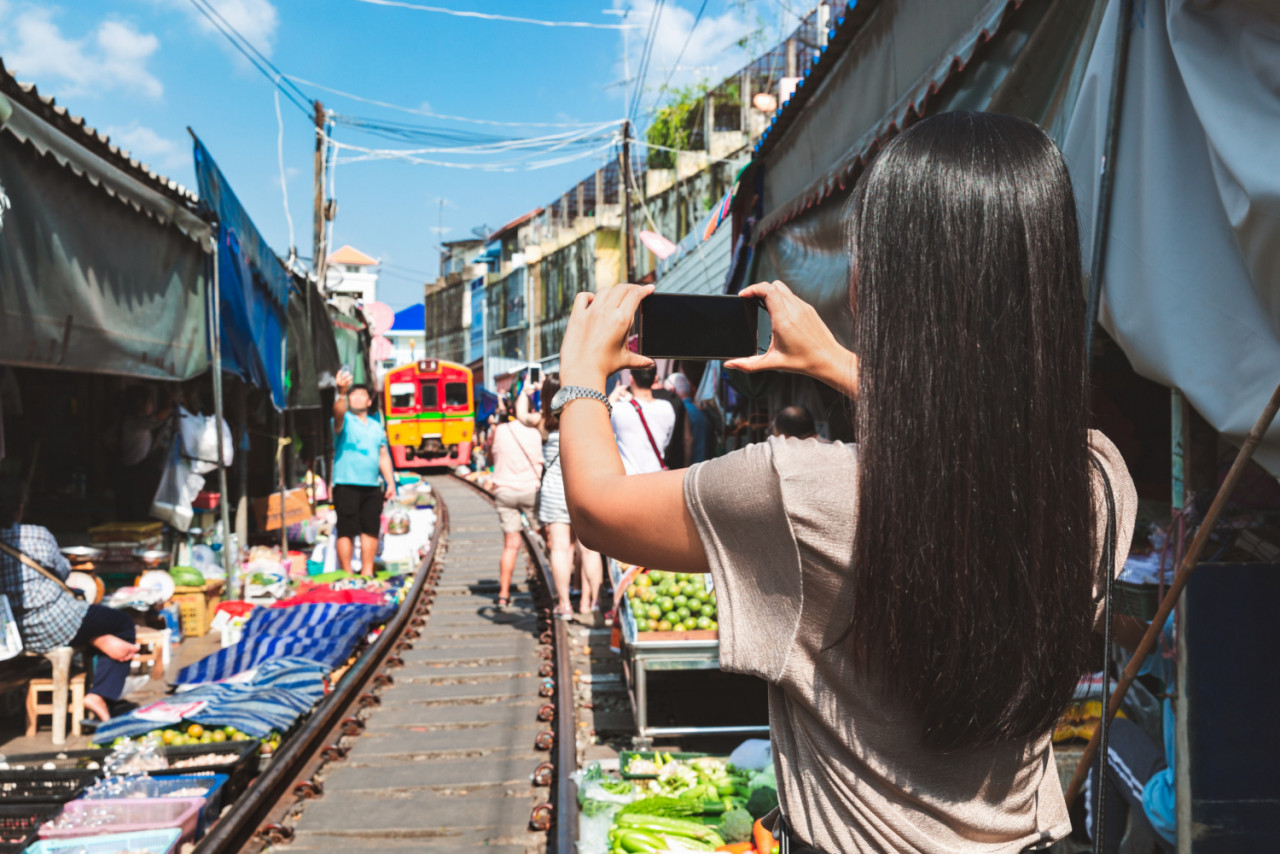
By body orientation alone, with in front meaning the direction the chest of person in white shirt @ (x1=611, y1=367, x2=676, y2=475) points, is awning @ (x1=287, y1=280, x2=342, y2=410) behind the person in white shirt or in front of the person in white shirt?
in front

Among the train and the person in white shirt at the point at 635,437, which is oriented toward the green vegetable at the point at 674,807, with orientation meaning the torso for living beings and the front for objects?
the train

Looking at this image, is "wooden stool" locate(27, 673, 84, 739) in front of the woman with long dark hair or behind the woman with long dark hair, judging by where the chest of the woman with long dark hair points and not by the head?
in front

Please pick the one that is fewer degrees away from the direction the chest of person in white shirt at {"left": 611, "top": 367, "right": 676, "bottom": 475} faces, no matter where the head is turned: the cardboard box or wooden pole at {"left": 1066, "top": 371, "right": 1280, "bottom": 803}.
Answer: the cardboard box

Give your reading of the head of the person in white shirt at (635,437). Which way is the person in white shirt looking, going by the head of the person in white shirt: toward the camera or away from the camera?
away from the camera

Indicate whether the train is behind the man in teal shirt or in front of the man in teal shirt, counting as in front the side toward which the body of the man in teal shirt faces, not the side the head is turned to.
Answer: behind

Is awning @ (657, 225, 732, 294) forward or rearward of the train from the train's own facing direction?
forward

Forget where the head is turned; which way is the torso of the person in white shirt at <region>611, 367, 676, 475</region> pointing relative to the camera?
away from the camera

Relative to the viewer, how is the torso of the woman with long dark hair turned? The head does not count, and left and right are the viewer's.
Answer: facing away from the viewer and to the left of the viewer

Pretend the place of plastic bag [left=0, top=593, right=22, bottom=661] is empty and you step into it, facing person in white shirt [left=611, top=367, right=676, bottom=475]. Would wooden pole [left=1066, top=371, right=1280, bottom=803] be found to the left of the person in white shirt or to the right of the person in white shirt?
right

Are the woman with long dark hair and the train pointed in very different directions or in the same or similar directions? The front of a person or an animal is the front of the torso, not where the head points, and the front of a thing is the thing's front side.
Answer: very different directions

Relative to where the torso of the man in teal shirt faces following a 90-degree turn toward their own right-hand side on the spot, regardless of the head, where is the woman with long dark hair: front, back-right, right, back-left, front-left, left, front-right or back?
left

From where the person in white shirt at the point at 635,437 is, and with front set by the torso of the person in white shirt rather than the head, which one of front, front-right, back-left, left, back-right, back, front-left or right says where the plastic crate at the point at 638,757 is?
back
